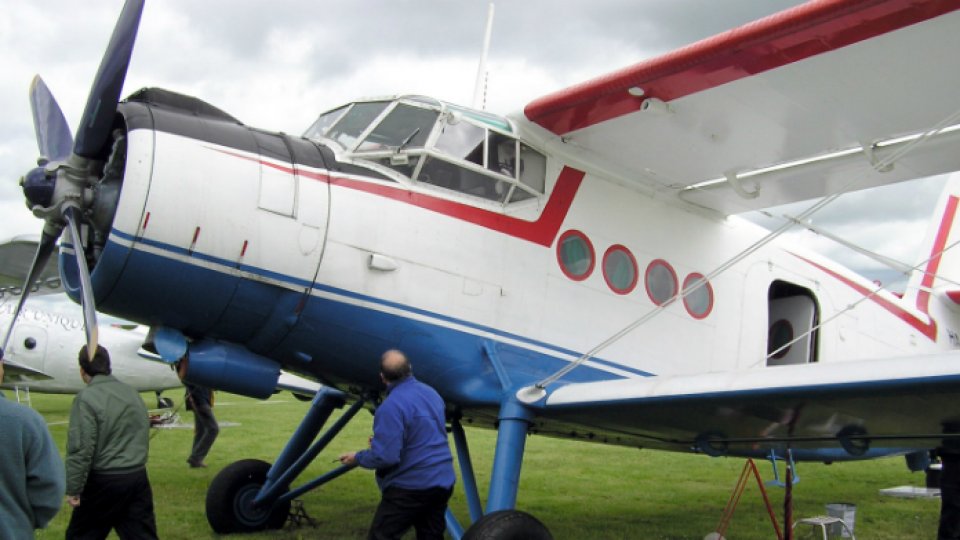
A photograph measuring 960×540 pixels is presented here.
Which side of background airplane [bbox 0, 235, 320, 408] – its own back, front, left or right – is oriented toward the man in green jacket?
right

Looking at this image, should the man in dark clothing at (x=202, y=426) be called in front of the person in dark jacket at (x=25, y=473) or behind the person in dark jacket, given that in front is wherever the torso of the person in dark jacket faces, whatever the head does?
in front

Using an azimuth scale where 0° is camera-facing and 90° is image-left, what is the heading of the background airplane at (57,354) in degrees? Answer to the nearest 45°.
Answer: approximately 270°

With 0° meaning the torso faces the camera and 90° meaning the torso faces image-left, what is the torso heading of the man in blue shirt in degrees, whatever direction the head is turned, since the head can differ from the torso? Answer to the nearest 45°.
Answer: approximately 135°

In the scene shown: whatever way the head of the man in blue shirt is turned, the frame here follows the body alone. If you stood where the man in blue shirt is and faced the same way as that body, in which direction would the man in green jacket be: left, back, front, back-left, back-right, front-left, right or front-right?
front-left

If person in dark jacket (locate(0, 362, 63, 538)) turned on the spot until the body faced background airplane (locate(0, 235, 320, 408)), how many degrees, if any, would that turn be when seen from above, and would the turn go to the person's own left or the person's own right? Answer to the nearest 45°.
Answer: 0° — they already face it

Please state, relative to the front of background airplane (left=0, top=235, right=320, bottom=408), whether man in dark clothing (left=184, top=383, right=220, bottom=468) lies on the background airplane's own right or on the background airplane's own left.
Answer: on the background airplane's own right

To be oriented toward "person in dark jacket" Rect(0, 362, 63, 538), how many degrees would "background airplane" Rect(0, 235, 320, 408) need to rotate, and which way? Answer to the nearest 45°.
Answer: approximately 90° to its right
